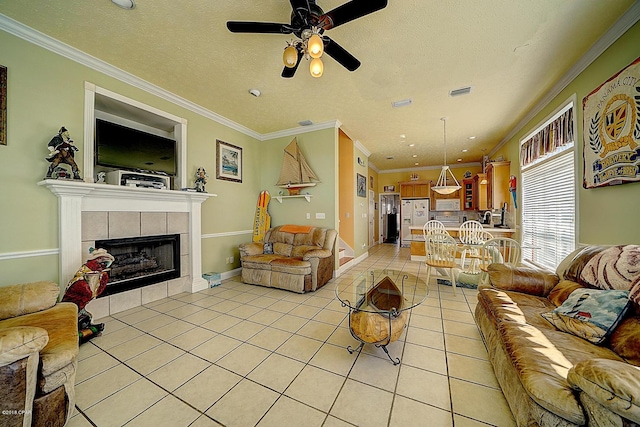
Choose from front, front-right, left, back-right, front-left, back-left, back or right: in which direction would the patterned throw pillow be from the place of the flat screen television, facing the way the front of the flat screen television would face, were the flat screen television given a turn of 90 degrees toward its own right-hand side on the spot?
left

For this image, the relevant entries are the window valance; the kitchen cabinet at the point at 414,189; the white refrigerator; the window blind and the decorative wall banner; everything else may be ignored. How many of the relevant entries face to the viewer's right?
0

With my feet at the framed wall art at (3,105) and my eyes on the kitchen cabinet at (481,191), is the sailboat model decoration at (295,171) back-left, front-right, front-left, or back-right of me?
front-left

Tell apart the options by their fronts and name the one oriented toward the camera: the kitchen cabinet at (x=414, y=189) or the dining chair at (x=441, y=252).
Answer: the kitchen cabinet

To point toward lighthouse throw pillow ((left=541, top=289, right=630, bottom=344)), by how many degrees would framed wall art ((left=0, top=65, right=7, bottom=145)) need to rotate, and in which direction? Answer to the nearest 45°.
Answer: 0° — it already faces it

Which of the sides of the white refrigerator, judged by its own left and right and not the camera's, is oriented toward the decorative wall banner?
front

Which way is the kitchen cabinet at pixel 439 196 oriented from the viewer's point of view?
toward the camera

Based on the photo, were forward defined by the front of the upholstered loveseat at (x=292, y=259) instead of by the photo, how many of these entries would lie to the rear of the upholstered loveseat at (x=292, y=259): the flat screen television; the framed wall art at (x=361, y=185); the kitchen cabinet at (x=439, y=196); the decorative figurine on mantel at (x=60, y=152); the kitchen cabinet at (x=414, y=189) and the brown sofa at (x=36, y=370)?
3

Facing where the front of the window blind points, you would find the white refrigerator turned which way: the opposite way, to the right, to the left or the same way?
to the left

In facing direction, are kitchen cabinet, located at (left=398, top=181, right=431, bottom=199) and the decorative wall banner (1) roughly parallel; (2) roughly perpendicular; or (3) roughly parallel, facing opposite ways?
roughly perpendicular

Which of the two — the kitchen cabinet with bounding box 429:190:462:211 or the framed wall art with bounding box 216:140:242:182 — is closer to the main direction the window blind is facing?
the framed wall art

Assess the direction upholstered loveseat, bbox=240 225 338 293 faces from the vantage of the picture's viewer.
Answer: facing the viewer and to the left of the viewer

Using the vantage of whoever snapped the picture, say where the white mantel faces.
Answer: facing the viewer and to the right of the viewer

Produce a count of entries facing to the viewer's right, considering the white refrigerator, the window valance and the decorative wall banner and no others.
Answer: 0

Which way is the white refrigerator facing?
toward the camera

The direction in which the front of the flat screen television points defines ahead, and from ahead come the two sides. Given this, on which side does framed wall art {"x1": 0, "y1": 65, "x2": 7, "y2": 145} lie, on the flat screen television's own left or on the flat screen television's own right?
on the flat screen television's own right

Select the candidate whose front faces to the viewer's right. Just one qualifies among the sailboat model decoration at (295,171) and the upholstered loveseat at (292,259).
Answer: the sailboat model decoration

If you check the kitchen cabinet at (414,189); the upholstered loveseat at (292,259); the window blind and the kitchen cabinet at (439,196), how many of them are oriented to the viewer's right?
0

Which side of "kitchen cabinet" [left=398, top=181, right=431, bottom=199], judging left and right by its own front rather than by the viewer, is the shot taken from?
front

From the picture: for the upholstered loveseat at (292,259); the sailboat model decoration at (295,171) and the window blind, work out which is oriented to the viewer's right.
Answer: the sailboat model decoration
